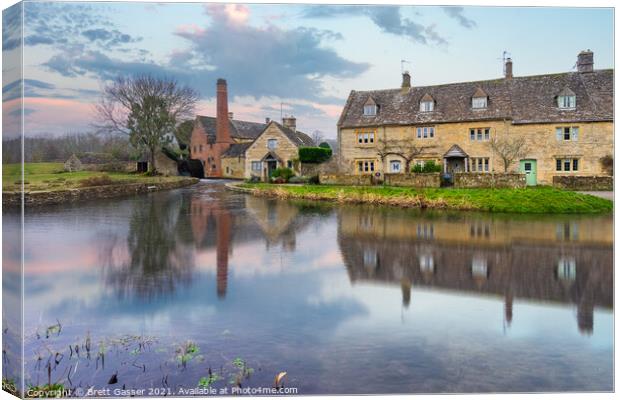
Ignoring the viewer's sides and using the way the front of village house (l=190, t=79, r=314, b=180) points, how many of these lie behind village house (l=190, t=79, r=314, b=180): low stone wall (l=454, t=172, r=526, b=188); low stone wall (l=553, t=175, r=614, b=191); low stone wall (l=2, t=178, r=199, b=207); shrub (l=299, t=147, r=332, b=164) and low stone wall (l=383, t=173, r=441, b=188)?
0

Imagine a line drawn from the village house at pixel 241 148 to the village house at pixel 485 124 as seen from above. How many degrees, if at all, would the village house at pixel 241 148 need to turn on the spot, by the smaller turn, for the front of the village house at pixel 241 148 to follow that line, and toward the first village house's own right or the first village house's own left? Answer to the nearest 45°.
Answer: approximately 45° to the first village house's own left

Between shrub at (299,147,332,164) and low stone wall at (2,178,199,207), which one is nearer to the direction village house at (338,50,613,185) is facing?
the low stone wall

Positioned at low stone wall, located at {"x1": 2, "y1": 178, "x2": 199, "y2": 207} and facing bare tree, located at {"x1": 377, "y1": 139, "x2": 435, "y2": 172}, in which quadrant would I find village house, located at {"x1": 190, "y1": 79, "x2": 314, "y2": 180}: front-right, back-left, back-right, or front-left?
front-left

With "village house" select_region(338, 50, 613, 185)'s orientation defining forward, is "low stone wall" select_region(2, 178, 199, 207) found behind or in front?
in front

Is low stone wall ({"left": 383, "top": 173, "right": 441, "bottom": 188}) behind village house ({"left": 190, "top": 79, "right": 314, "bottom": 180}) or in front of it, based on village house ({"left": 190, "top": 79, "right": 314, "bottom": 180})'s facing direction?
in front

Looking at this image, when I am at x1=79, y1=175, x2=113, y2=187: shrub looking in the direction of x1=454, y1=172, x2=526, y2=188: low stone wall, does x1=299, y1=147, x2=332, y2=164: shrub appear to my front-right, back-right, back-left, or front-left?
front-left

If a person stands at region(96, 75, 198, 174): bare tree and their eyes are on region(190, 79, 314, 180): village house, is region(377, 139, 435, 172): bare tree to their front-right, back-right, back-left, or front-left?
front-right

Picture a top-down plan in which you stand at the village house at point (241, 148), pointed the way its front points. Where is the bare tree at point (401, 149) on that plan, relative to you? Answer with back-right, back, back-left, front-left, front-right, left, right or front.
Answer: front-left

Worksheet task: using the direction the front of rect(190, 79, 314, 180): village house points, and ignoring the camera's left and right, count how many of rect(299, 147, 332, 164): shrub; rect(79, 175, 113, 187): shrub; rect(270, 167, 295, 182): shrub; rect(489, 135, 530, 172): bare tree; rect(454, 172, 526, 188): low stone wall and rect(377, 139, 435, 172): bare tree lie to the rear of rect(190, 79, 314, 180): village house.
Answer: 0

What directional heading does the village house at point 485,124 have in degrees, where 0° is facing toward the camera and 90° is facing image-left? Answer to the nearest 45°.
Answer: approximately 0°

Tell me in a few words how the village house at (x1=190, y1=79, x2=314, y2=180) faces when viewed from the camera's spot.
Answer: facing the viewer

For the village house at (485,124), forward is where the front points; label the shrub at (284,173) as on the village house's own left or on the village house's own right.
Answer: on the village house's own right

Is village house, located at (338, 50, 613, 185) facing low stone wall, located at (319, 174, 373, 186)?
no

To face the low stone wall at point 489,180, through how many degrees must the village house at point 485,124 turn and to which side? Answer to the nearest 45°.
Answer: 0° — it already faces it

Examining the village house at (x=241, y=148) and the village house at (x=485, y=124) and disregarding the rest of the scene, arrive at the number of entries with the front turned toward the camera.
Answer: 2

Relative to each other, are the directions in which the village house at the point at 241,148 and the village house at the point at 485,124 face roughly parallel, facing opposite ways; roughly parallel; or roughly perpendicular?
roughly parallel
